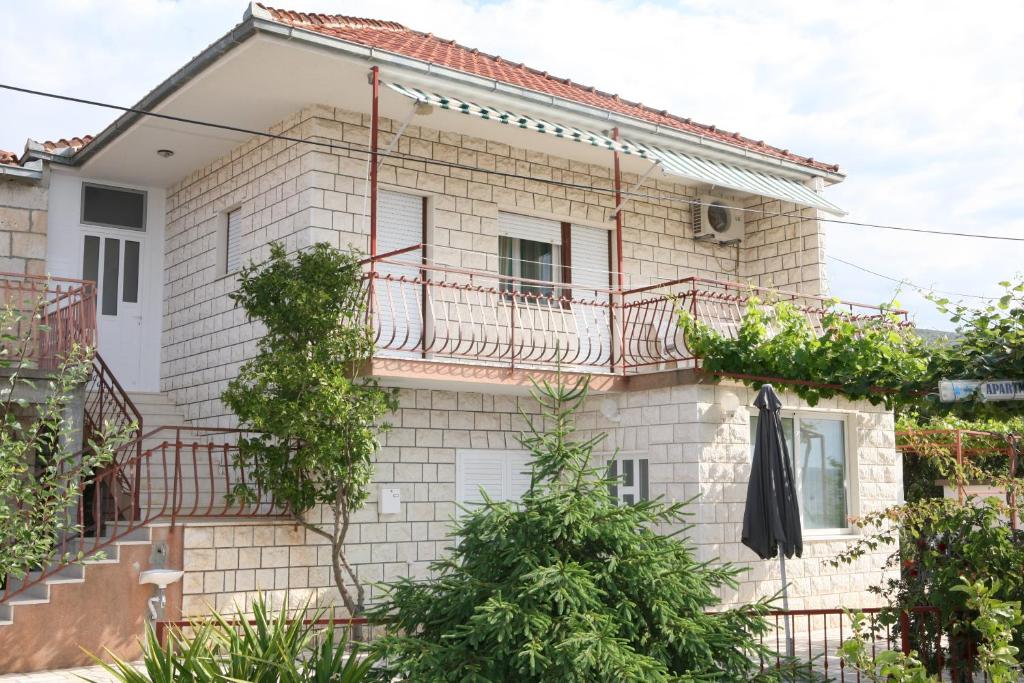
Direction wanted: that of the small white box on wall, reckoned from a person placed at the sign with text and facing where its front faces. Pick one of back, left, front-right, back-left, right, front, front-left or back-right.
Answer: right

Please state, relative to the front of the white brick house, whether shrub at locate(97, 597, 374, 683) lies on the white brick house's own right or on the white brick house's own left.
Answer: on the white brick house's own right

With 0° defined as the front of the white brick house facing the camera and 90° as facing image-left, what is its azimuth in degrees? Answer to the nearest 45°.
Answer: approximately 315°

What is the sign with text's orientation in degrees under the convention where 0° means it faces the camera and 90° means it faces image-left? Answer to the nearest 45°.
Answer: approximately 0°

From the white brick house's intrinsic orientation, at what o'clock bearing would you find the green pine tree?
The green pine tree is roughly at 1 o'clock from the white brick house.

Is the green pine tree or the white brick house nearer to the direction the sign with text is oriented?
the green pine tree

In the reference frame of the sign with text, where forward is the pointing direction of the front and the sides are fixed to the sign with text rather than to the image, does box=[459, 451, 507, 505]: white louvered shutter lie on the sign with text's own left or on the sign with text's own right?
on the sign with text's own right
